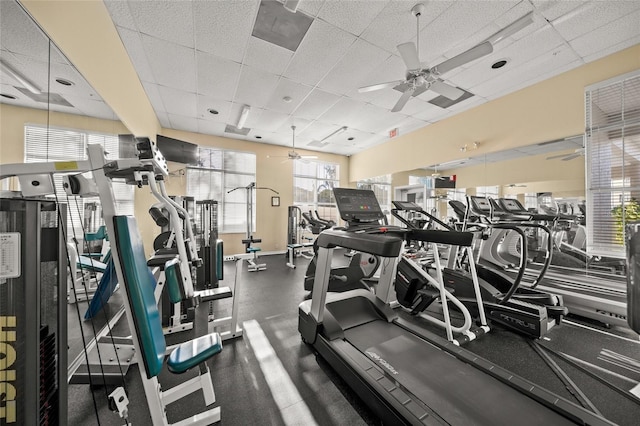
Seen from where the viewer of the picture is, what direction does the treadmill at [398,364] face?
facing away from the viewer and to the left of the viewer

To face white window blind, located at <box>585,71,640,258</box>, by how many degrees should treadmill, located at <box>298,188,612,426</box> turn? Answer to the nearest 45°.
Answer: approximately 90° to its right

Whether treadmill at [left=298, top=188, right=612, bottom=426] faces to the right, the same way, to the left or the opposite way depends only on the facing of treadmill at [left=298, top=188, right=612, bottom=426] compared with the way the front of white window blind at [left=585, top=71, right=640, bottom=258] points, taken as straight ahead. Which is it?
to the right

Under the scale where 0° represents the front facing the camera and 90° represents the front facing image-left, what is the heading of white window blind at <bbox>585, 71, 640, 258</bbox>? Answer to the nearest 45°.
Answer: approximately 45°
